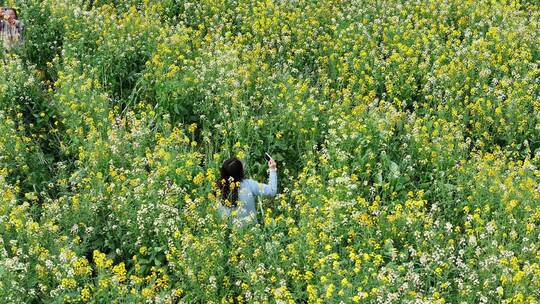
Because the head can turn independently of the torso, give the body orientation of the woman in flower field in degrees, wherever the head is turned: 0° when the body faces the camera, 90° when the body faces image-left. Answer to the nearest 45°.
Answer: approximately 180°

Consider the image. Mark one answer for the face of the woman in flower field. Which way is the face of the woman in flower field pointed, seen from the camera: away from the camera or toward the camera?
away from the camera

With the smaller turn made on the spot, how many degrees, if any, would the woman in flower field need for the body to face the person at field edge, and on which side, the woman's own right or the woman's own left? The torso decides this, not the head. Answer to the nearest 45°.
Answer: approximately 45° to the woman's own left
